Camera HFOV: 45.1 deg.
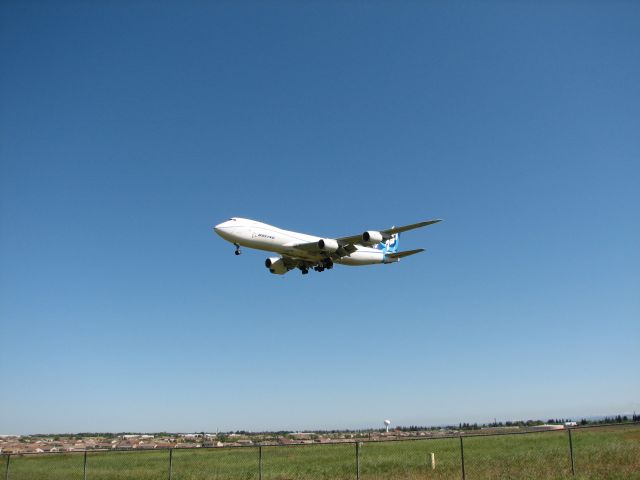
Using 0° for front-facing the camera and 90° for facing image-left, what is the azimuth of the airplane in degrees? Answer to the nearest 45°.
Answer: approximately 45°
